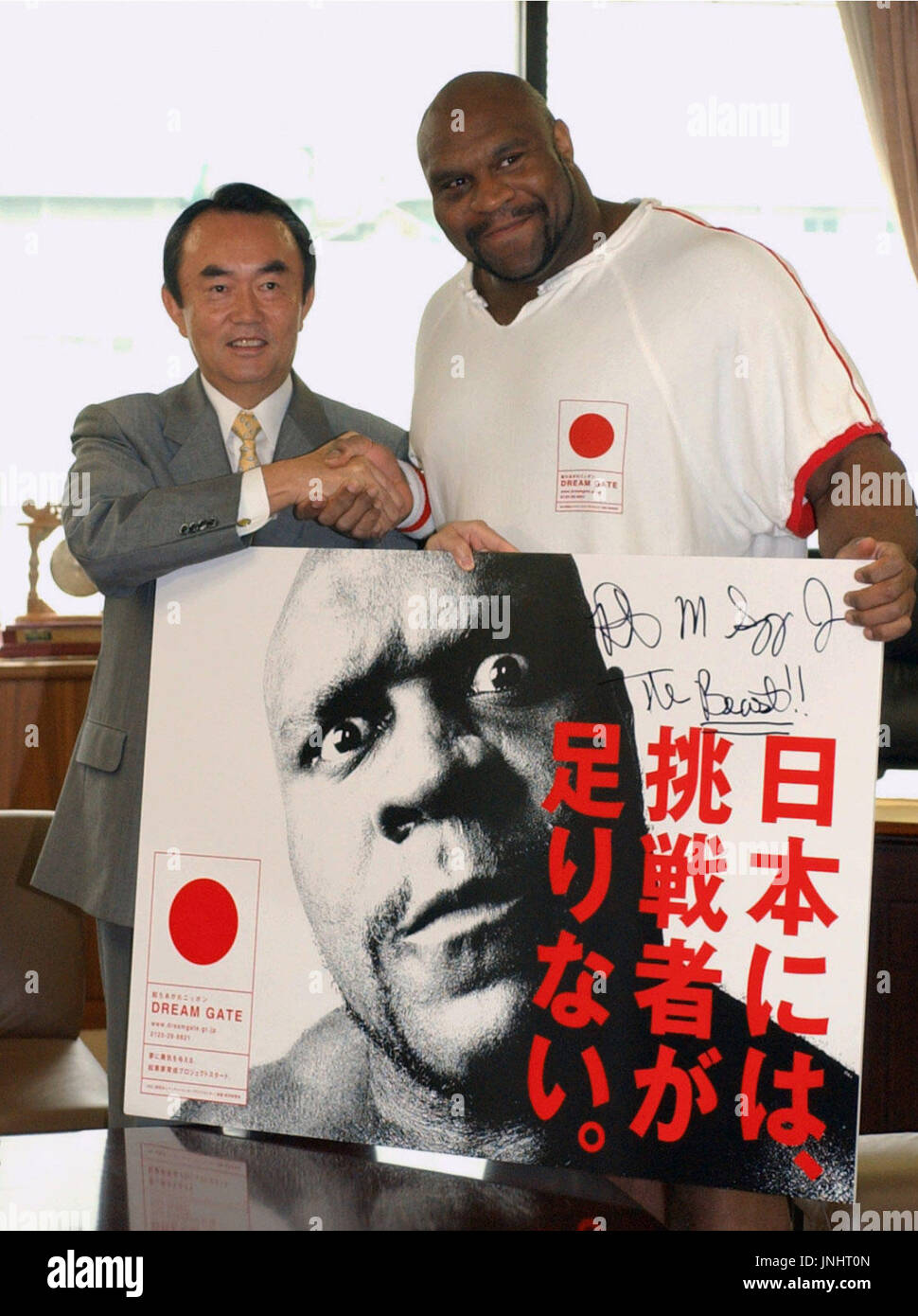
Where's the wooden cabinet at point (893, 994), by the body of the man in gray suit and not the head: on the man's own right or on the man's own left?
on the man's own left

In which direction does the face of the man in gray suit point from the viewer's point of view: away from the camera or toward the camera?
toward the camera

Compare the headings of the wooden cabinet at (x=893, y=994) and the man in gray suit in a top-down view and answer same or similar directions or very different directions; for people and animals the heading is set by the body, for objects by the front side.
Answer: same or similar directions

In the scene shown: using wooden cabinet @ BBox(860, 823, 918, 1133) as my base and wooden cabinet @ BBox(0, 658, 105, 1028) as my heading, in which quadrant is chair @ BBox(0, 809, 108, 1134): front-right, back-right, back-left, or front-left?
front-left

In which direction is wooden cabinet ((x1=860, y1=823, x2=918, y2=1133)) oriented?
toward the camera

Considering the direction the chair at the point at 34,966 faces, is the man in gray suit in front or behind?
in front

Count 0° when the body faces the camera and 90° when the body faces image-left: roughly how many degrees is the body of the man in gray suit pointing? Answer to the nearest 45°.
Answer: approximately 0°

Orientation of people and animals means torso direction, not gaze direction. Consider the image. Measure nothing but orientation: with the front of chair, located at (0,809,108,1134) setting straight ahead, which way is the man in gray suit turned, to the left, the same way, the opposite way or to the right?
the same way

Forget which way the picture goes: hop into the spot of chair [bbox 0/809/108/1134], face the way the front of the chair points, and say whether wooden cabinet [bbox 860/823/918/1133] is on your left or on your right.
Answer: on your left
